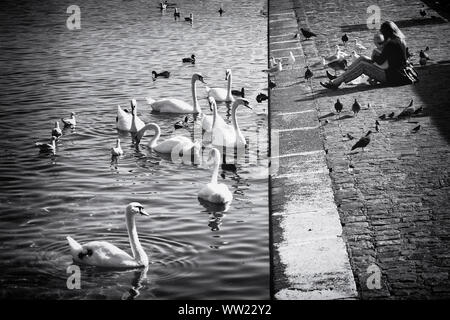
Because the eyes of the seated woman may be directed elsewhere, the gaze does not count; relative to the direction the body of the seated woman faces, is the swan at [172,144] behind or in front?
in front

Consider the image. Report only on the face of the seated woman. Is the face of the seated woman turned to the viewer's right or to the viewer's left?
to the viewer's left

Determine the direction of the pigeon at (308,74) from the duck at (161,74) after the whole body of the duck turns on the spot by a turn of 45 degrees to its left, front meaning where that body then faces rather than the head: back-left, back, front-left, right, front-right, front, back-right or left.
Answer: left

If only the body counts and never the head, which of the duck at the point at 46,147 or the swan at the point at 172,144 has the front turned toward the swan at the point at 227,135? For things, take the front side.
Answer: the duck

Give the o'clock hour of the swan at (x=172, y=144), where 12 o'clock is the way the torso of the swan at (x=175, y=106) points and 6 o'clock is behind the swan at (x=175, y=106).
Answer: the swan at (x=172, y=144) is roughly at 3 o'clock from the swan at (x=175, y=106).

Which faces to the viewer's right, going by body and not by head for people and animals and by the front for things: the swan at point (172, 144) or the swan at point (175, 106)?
the swan at point (175, 106)

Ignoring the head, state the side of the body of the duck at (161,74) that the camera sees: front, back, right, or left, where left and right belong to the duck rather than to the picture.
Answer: left

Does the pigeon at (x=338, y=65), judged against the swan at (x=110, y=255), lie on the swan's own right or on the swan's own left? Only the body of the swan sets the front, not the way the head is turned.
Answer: on the swan's own left
